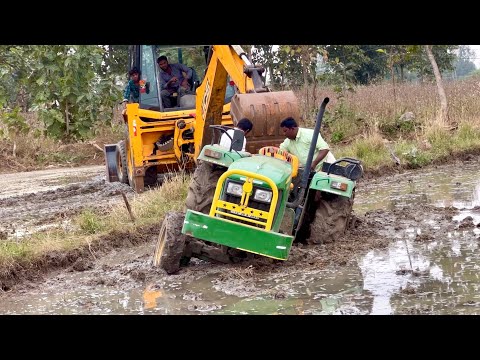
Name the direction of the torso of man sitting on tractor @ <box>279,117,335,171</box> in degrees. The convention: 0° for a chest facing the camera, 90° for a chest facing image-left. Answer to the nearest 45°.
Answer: approximately 45°
